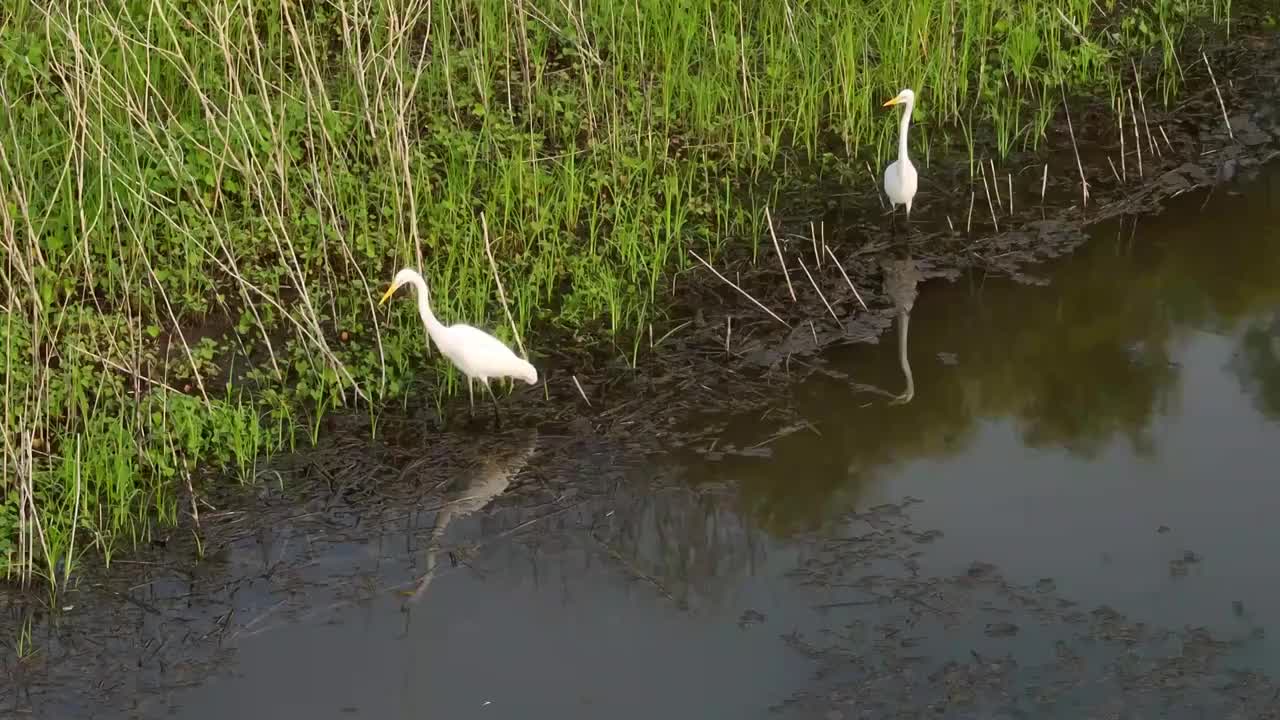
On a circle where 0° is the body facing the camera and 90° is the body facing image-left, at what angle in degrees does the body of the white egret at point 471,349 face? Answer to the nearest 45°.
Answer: approximately 90°

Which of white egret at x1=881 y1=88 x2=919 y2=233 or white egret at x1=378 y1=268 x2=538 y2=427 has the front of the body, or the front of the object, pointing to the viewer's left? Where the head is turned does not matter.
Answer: white egret at x1=378 y1=268 x2=538 y2=427

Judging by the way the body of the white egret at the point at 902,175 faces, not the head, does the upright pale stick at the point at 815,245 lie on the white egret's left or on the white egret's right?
on the white egret's right

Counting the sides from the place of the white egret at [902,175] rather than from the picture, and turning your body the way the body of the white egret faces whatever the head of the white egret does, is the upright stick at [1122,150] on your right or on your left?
on your left

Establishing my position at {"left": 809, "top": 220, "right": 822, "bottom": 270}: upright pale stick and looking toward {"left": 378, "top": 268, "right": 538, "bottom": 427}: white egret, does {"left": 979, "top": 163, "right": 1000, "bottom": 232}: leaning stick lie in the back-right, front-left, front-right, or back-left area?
back-left

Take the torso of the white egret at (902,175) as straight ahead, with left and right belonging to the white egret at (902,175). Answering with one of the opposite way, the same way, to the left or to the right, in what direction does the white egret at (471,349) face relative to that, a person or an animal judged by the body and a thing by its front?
to the right

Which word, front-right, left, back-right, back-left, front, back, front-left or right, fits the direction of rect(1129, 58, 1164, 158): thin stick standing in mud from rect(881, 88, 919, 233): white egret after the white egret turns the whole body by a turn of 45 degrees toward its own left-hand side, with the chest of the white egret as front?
left

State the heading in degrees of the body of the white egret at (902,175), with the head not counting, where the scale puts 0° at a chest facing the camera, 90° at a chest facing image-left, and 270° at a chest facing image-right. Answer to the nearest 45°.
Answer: approximately 0°

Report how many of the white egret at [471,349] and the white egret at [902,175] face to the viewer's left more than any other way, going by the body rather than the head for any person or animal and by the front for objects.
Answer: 1

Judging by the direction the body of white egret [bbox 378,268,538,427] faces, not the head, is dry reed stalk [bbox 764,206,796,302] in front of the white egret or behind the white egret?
behind

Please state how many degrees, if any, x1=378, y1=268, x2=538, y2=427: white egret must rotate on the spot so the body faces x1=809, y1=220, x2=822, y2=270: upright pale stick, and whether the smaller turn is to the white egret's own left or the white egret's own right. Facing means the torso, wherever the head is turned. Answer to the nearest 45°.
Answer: approximately 135° to the white egret's own right

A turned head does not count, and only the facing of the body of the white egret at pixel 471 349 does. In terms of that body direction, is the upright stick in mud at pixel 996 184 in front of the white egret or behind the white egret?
behind

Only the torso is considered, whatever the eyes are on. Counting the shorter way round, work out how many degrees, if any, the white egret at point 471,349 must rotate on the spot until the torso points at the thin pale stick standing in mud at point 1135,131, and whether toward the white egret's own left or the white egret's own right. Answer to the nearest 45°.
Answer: approximately 135° to the white egret's own right

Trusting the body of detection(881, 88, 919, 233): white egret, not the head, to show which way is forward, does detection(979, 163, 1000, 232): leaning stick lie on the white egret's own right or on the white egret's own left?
on the white egret's own left
